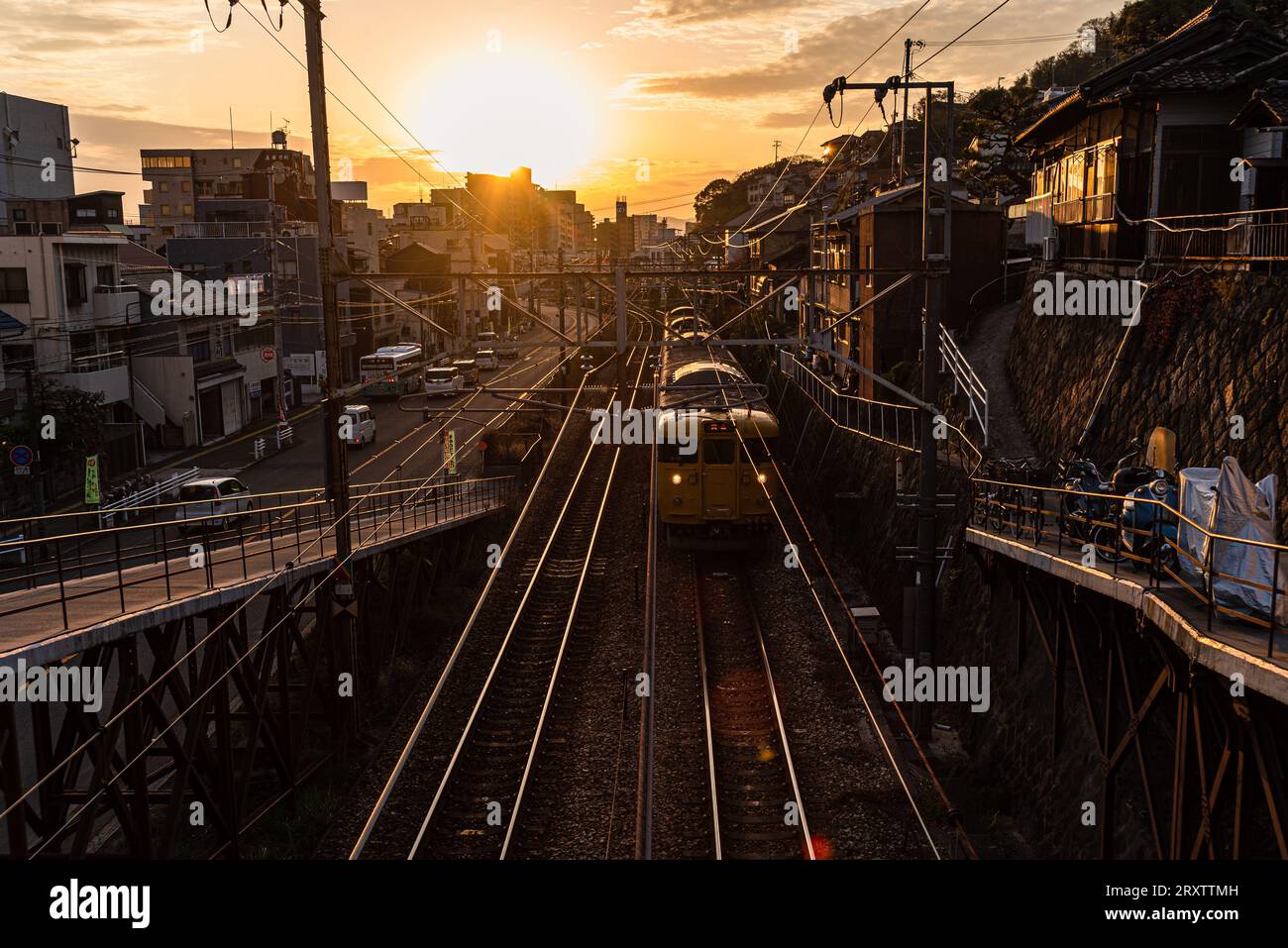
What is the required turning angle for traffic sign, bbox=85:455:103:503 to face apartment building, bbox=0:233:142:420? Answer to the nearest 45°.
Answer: approximately 180°

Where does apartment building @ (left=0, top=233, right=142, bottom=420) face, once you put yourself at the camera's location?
facing the viewer and to the right of the viewer

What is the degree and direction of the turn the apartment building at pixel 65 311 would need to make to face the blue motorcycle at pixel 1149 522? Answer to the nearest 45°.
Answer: approximately 45° to its right

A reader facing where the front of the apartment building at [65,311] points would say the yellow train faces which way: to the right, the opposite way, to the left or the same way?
to the right

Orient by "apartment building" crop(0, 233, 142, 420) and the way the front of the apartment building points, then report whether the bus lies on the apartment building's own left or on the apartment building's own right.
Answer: on the apartment building's own left

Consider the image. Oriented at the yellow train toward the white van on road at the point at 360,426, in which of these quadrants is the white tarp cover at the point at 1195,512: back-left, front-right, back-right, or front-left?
back-left

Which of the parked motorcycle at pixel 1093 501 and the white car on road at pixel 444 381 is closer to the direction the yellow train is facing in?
the parked motorcycle

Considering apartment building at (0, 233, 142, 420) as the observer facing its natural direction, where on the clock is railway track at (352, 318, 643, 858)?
The railway track is roughly at 1 o'clock from the apartment building.
